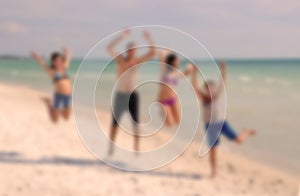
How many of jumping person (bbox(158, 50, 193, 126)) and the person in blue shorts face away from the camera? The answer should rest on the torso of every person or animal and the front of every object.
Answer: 0

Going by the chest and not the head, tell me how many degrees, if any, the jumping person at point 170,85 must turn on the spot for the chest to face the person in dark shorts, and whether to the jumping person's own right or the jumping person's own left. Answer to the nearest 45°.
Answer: approximately 135° to the jumping person's own right

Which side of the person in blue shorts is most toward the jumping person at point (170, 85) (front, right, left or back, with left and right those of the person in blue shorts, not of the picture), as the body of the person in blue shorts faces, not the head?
right

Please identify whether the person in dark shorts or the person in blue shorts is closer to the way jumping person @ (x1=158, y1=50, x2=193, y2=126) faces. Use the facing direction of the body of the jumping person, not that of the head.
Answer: the person in blue shorts

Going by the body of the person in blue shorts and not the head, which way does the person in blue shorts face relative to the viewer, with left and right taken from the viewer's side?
facing the viewer and to the left of the viewer

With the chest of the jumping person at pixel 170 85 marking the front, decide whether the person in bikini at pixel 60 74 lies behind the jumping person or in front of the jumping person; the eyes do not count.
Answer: behind

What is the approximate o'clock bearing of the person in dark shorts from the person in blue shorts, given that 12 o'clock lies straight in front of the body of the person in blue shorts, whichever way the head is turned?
The person in dark shorts is roughly at 2 o'clock from the person in blue shorts.

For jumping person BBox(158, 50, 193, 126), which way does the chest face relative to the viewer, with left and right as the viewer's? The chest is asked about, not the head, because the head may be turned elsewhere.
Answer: facing the viewer and to the right of the viewer
